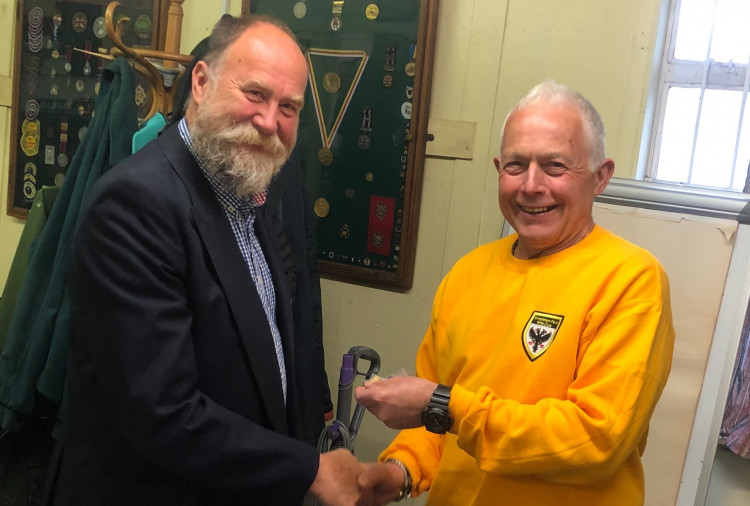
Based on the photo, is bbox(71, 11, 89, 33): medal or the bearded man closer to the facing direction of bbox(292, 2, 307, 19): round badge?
the bearded man

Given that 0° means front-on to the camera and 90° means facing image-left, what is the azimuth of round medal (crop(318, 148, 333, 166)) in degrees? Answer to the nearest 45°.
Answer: approximately 0°

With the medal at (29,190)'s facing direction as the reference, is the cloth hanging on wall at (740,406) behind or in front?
in front

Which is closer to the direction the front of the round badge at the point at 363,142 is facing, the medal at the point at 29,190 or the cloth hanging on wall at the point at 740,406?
the cloth hanging on wall

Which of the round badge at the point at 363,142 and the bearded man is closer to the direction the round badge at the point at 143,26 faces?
the bearded man

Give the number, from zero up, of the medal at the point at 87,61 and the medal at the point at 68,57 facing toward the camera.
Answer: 2

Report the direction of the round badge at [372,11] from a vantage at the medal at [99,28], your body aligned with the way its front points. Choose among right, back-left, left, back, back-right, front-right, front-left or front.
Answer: front-left
